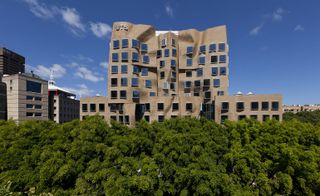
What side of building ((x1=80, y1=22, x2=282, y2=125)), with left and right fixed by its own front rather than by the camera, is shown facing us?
front
